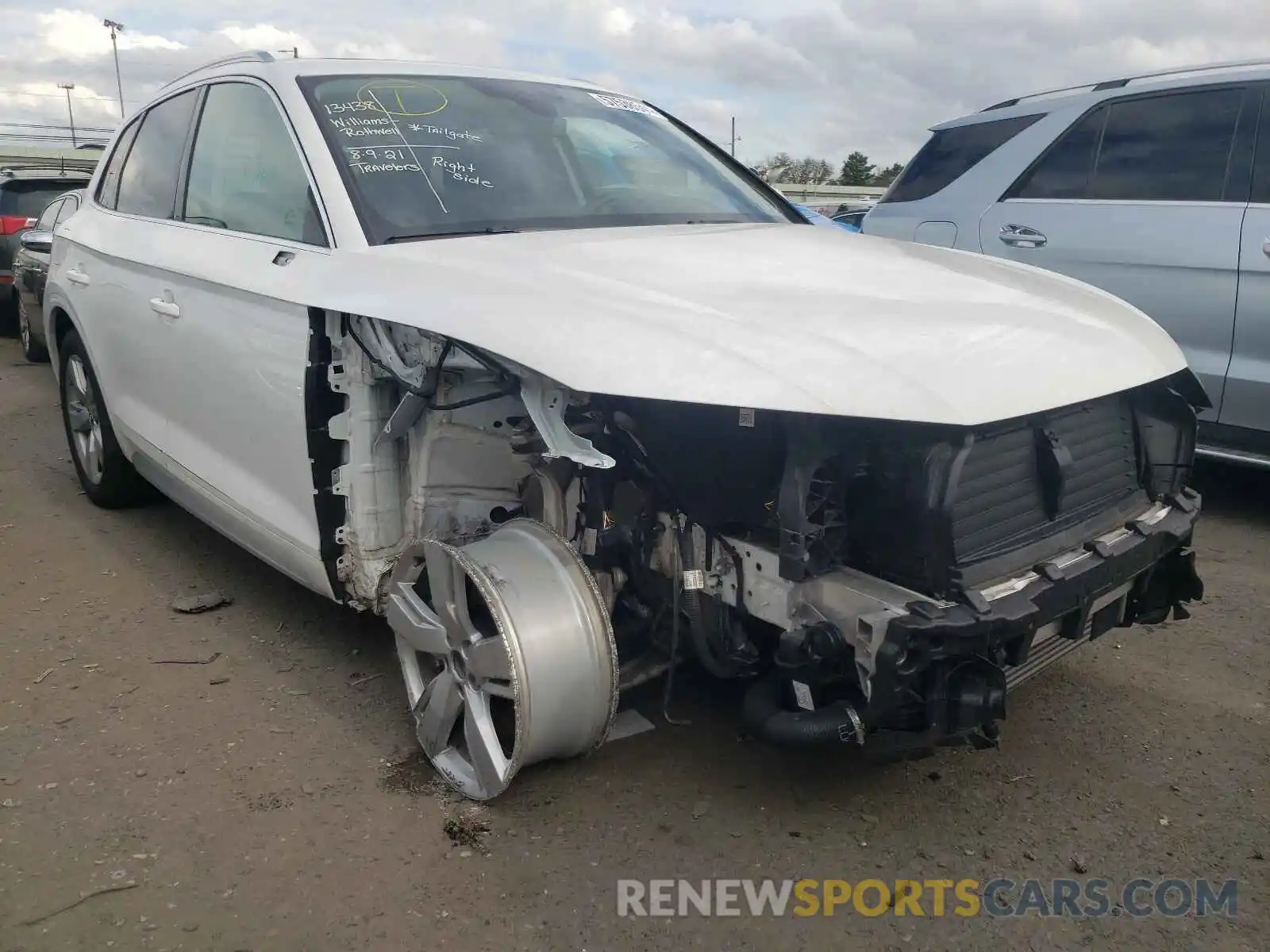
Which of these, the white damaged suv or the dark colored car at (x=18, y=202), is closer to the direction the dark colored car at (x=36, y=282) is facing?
the white damaged suv

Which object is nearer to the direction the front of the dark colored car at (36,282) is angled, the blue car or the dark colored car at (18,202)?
the blue car

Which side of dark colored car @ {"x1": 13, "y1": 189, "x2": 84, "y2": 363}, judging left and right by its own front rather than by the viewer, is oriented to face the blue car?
left

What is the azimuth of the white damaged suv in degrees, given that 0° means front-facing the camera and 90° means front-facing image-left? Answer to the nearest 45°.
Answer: approximately 315°

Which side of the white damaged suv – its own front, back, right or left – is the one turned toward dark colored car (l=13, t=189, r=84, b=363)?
back
